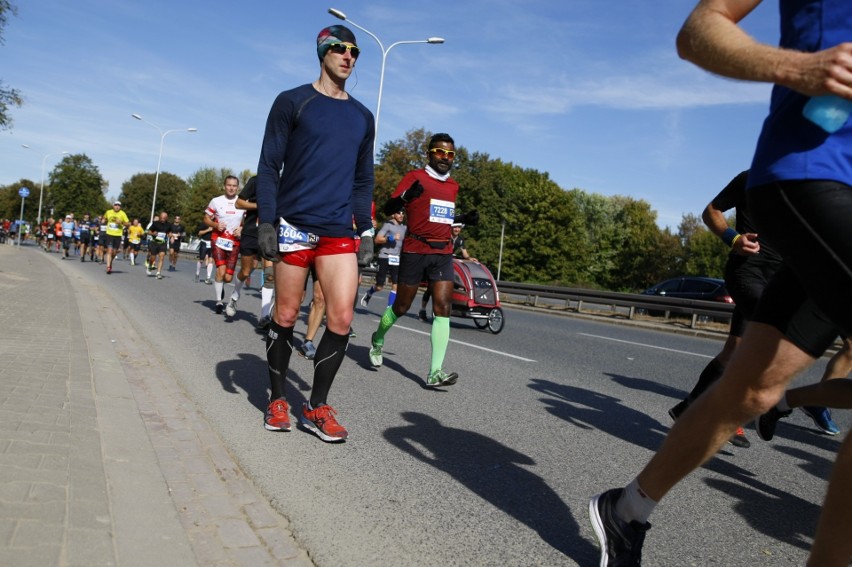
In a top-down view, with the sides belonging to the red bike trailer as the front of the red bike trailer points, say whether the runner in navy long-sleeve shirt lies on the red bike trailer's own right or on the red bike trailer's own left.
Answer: on the red bike trailer's own right

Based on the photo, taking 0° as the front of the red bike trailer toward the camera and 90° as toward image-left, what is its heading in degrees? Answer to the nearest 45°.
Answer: approximately 315°

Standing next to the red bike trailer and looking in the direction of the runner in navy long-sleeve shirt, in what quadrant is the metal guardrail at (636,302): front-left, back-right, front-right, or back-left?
back-left

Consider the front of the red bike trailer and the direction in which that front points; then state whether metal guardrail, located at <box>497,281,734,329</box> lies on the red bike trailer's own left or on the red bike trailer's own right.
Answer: on the red bike trailer's own left

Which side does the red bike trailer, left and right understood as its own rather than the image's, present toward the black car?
left
